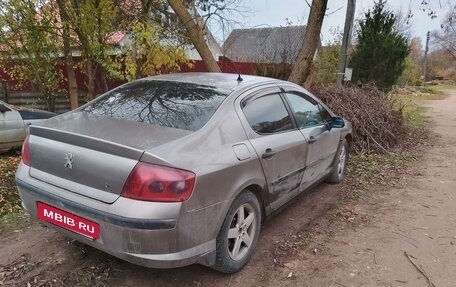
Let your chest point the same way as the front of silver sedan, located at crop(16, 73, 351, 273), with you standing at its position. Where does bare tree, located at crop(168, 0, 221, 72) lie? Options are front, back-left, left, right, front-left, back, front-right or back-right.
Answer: front-left

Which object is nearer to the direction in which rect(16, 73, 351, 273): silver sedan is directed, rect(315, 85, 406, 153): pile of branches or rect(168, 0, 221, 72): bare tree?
the pile of branches

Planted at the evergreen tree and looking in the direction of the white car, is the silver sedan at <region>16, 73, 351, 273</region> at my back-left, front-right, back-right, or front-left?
front-left

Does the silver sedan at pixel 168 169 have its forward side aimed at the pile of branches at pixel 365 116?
yes

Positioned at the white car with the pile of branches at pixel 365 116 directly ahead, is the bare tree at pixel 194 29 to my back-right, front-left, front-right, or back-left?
front-left

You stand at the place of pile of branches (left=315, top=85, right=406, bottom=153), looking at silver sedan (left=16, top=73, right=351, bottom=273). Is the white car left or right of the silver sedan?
right

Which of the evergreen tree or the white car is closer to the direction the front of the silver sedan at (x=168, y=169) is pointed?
the evergreen tree

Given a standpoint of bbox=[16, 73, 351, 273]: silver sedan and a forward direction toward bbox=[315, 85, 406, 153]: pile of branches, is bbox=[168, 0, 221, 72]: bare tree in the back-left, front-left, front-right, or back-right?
front-left

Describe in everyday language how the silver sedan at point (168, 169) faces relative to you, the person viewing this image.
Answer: facing away from the viewer and to the right of the viewer

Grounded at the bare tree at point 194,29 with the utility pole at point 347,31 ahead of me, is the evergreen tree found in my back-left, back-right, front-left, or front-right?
front-left

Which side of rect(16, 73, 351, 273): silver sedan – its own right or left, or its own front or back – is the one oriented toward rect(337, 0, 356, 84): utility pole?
front

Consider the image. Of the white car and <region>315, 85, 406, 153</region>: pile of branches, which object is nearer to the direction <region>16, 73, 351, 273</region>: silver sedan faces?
the pile of branches

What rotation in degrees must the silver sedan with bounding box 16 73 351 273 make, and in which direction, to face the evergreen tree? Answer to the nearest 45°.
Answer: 0° — it already faces it

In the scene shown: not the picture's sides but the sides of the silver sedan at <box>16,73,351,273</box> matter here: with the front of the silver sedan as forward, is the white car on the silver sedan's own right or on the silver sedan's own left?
on the silver sedan's own left
